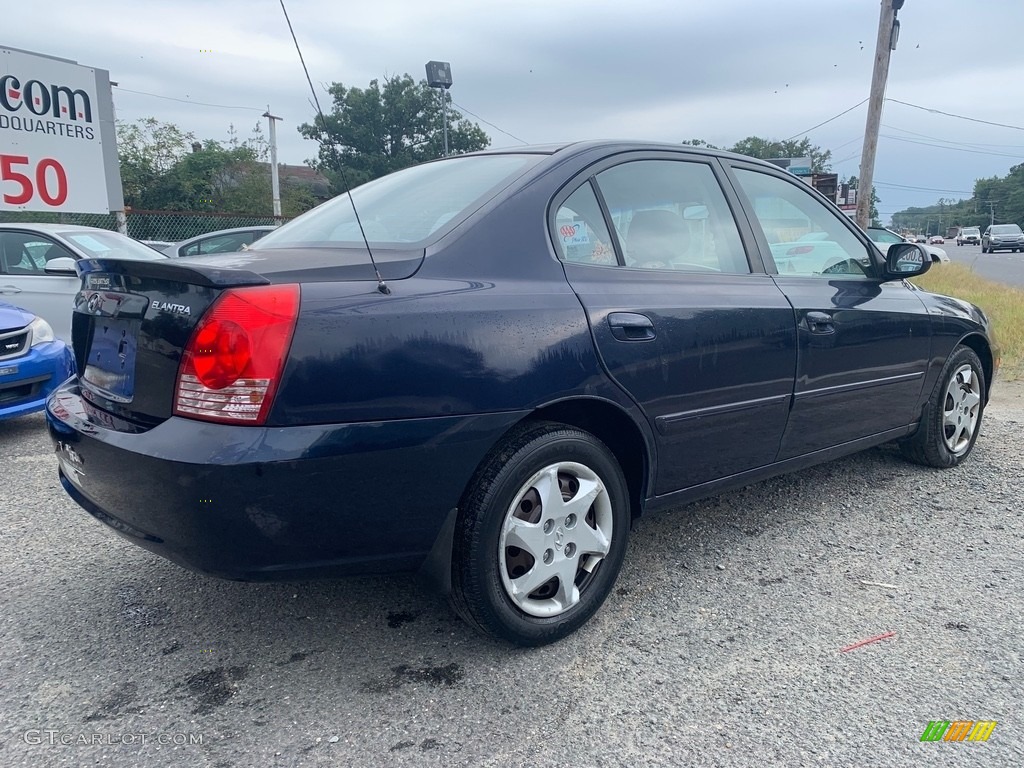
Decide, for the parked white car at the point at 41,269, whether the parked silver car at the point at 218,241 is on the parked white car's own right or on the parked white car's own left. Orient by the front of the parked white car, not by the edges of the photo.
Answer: on the parked white car's own left

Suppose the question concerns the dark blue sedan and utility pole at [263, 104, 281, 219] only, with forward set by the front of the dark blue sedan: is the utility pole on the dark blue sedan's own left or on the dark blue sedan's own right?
on the dark blue sedan's own left

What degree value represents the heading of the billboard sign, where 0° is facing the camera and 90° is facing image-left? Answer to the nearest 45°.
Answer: approximately 315°

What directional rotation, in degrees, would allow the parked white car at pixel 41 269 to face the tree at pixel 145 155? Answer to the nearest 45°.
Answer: approximately 135° to its left

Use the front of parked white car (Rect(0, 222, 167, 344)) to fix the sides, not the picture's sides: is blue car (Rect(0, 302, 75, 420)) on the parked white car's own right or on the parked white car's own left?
on the parked white car's own right

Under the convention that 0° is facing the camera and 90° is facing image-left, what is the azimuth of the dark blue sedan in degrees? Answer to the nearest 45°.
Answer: approximately 225°
